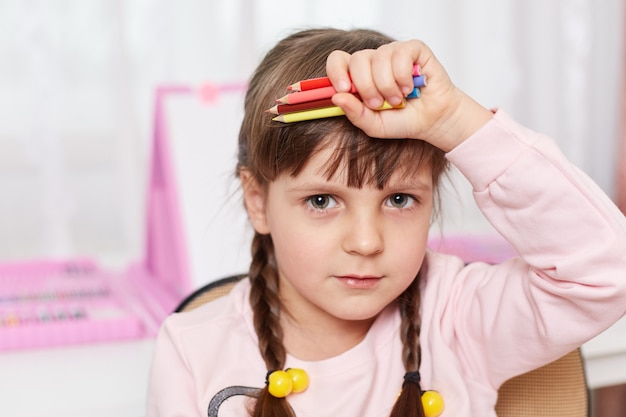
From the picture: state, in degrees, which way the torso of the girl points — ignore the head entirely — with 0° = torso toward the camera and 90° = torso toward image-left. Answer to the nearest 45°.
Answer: approximately 0°
